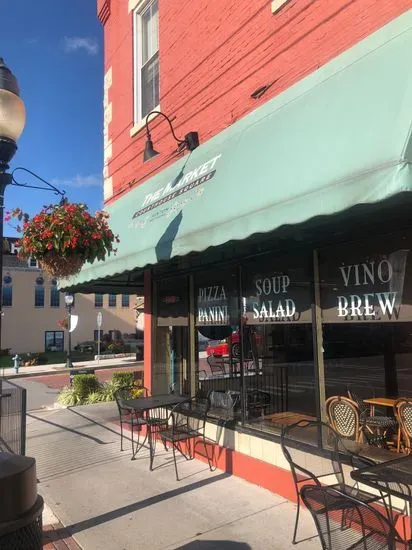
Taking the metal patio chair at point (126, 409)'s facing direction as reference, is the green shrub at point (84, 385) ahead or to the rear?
to the rear

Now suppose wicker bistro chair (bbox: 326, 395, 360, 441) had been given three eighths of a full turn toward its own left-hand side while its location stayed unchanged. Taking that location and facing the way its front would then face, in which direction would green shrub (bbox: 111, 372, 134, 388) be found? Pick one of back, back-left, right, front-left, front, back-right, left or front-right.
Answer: front-right

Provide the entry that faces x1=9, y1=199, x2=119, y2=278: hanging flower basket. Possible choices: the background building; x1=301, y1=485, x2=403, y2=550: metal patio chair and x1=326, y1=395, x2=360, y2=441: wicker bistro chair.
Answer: the background building

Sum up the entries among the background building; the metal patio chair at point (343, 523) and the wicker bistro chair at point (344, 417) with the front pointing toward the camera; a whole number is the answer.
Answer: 1

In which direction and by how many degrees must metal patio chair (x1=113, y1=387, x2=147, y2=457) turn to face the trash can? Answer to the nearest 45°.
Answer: approximately 45° to its right

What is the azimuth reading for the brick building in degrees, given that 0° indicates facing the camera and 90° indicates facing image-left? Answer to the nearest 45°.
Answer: approximately 45°

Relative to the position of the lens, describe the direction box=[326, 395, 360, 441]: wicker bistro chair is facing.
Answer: facing away from the viewer and to the right of the viewer

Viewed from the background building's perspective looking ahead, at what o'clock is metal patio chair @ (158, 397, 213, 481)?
The metal patio chair is roughly at 12 o'clock from the background building.

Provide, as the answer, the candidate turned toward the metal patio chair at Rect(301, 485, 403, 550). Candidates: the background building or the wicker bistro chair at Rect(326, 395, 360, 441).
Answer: the background building

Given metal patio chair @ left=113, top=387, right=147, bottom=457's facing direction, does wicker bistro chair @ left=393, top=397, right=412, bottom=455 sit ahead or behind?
ahead

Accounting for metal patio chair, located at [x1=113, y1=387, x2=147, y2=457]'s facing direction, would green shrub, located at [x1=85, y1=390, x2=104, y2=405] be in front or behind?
behind
